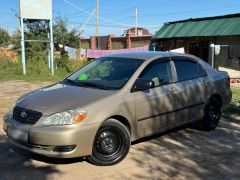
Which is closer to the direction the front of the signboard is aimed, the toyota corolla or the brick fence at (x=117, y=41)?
the toyota corolla

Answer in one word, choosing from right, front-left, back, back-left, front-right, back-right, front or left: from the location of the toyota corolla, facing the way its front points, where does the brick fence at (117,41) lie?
back-right

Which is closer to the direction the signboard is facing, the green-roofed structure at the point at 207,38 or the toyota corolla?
the toyota corolla

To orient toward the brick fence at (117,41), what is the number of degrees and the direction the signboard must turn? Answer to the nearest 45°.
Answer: approximately 135° to its left

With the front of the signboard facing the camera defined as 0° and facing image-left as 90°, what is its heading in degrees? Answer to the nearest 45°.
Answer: approximately 0°

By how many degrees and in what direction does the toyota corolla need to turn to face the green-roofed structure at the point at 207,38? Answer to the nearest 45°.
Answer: approximately 135° to its right

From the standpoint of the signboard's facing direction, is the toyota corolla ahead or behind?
ahead

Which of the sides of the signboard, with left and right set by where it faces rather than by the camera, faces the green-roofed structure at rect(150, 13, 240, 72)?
left

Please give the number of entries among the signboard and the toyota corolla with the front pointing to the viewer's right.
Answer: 0
